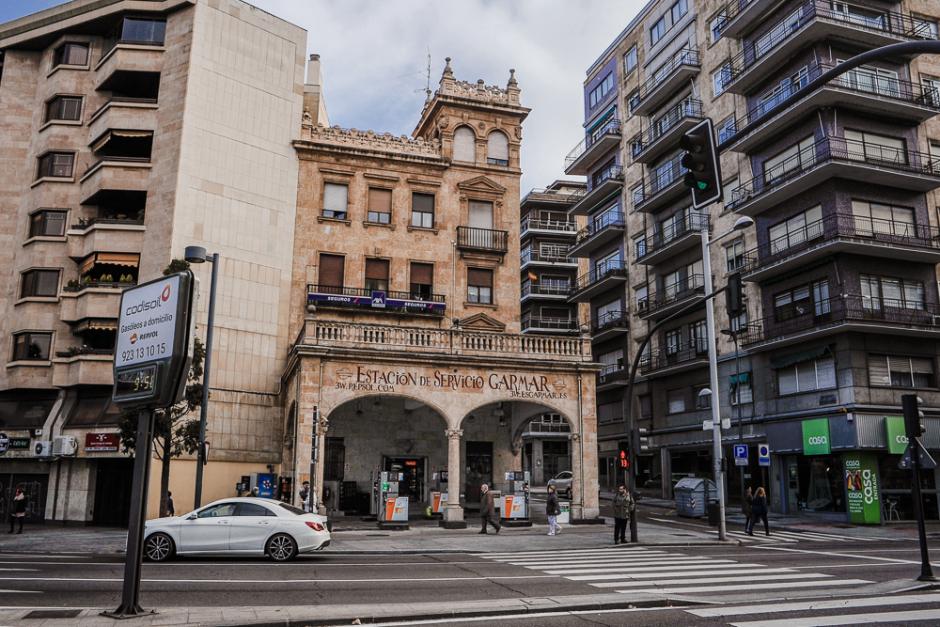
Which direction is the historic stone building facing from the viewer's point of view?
toward the camera

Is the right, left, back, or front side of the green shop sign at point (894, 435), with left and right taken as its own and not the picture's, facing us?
front

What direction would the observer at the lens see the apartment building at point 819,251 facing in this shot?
facing the viewer and to the left of the viewer

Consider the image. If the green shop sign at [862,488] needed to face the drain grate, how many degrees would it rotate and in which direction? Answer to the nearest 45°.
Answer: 0° — it already faces it

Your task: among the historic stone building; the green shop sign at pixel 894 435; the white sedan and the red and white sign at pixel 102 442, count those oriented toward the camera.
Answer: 3

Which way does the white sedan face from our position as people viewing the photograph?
facing to the left of the viewer

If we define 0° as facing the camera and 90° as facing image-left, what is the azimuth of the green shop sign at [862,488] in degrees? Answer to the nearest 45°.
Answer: approximately 0°

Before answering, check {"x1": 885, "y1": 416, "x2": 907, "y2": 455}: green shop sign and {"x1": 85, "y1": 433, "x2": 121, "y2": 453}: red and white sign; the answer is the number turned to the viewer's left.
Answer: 0
